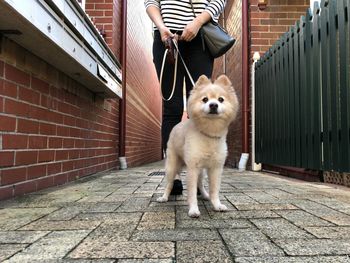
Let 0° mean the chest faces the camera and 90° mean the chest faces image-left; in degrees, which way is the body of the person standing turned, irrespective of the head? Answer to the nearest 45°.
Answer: approximately 0°

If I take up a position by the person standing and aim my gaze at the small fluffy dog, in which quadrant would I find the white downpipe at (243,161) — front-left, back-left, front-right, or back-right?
back-left

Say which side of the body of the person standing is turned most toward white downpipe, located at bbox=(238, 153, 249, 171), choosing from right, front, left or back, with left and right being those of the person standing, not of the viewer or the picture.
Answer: back
